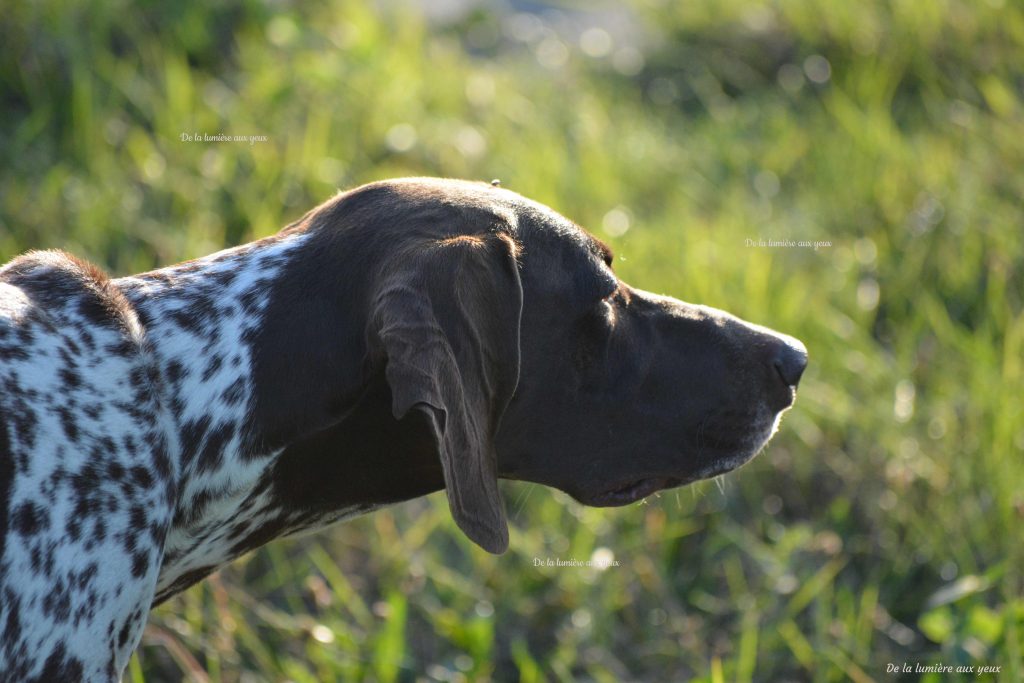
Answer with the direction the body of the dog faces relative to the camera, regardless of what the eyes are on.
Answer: to the viewer's right
